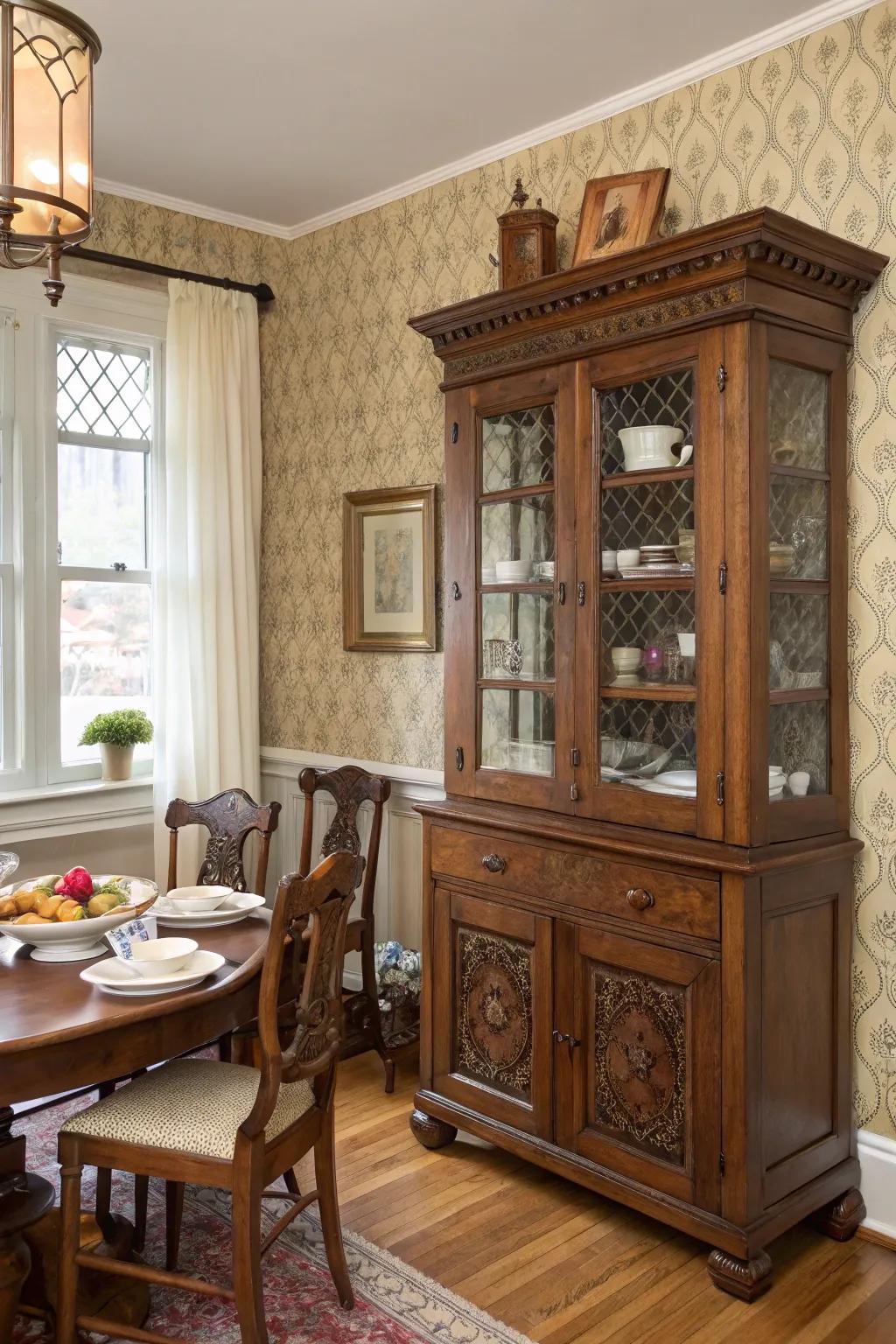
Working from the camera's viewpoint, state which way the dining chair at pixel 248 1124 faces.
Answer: facing away from the viewer and to the left of the viewer

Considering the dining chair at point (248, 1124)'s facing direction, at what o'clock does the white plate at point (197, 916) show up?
The white plate is roughly at 1 o'clock from the dining chair.

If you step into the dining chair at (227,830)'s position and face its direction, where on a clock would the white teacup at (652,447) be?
The white teacup is roughly at 9 o'clock from the dining chair.

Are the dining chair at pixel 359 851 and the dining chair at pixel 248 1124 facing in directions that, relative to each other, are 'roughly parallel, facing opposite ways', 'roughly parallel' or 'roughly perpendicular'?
roughly perpendicular

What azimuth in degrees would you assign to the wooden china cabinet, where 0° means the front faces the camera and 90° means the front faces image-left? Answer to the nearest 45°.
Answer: approximately 45°

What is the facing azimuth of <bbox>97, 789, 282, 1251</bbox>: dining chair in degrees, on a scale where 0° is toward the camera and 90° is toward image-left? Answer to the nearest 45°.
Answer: approximately 45°

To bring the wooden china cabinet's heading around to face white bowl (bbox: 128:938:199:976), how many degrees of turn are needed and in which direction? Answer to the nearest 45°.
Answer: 0° — it already faces it

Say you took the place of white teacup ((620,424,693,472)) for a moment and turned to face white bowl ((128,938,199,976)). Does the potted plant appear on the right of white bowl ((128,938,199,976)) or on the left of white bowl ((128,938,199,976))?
right
